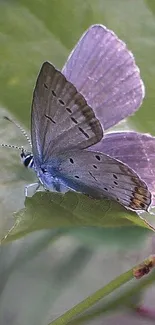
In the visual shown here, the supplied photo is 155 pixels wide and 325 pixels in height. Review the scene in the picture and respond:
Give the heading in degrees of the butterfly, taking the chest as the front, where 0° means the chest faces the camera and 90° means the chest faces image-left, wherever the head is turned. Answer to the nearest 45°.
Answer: approximately 90°
